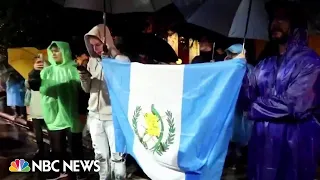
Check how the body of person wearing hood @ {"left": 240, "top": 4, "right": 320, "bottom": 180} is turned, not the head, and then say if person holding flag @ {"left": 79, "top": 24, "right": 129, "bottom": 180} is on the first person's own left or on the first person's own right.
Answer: on the first person's own right

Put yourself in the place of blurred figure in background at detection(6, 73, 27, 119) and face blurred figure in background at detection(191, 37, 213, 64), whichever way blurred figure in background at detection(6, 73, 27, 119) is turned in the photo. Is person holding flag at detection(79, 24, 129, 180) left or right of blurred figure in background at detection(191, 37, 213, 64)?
right

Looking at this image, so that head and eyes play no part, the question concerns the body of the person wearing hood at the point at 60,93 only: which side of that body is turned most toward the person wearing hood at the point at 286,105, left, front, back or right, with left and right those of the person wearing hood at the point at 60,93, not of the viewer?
left

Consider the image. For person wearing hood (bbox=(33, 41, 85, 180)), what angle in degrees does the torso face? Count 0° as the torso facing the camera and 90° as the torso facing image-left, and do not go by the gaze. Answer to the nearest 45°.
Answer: approximately 45°

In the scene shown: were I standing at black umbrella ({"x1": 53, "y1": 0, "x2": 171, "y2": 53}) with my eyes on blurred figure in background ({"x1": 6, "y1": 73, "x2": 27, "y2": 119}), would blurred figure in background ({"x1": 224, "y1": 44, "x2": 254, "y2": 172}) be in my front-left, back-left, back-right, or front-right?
back-right

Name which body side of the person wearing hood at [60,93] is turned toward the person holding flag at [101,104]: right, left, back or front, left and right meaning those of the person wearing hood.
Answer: left

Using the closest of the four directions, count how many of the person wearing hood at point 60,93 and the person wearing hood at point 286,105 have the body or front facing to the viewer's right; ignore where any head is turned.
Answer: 0

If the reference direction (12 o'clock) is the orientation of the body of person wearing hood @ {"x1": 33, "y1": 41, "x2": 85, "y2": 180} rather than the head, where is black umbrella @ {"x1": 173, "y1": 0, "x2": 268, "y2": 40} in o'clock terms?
The black umbrella is roughly at 8 o'clock from the person wearing hood.

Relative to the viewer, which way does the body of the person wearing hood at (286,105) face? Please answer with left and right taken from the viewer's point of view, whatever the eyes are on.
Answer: facing the viewer and to the left of the viewer

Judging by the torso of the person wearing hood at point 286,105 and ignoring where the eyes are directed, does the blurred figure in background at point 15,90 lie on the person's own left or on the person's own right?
on the person's own right

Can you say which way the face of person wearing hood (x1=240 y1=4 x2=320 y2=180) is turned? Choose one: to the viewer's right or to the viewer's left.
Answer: to the viewer's left
